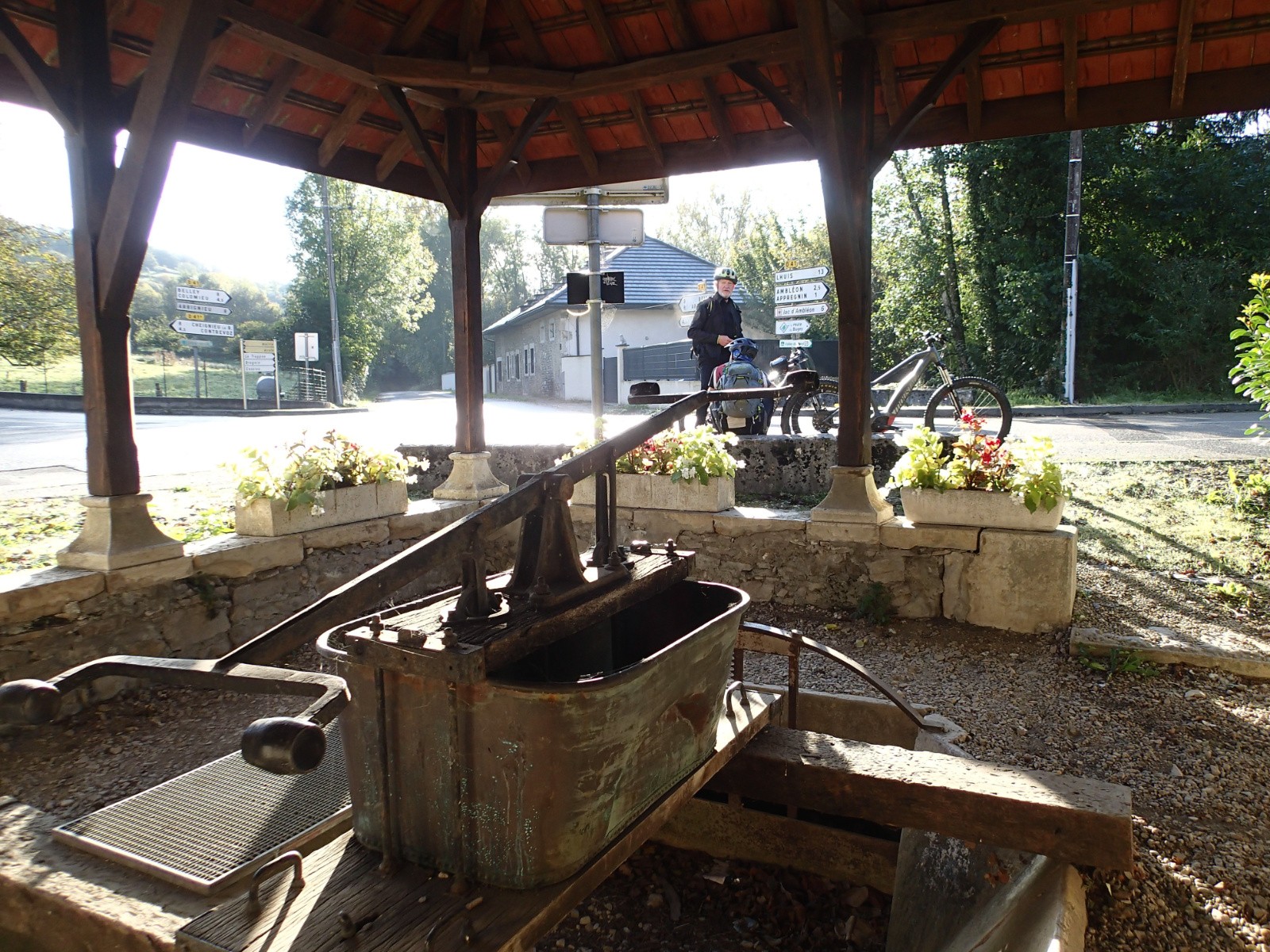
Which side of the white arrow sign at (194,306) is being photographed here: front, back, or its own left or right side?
front

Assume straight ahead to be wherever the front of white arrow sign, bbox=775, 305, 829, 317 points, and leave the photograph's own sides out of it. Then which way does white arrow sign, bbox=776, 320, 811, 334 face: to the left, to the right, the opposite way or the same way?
the same way

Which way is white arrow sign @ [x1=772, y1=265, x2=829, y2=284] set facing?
toward the camera

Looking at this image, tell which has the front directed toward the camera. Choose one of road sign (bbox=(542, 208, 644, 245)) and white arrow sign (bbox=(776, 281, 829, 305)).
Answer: the white arrow sign

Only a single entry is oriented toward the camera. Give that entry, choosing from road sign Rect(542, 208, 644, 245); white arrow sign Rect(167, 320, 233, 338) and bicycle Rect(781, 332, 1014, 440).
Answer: the white arrow sign

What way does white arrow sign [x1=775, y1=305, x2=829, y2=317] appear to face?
toward the camera

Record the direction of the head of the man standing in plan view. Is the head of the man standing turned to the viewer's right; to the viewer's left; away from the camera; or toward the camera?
toward the camera

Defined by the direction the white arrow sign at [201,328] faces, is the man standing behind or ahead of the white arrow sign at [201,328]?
ahead

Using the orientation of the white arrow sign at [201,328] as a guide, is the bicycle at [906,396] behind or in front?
in front

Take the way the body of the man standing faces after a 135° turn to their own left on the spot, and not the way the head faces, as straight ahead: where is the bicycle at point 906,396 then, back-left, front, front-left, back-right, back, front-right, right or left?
right

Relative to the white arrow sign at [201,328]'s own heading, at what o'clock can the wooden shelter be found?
The wooden shelter is roughly at 12 o'clock from the white arrow sign.

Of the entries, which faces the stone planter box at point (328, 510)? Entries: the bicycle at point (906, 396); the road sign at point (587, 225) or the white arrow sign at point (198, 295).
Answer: the white arrow sign

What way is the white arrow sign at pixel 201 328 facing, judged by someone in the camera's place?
facing the viewer

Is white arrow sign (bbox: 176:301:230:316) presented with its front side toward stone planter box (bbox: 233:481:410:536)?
yes

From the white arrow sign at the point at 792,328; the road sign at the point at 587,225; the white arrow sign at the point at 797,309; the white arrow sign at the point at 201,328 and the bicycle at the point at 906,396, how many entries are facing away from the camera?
1

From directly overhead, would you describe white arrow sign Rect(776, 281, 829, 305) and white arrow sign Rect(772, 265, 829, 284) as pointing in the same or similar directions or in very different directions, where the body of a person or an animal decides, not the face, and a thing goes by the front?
same or similar directions

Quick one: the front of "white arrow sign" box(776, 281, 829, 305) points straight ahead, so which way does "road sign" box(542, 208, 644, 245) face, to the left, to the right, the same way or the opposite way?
the opposite way

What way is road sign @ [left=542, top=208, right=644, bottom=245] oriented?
away from the camera

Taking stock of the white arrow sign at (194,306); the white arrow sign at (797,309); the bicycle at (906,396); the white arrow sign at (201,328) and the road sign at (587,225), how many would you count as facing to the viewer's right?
1

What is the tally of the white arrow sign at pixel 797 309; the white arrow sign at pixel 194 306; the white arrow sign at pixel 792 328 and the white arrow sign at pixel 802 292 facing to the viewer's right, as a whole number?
0

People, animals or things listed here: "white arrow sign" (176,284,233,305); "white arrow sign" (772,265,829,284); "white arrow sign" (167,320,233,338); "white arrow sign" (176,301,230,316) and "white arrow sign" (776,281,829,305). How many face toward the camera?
5

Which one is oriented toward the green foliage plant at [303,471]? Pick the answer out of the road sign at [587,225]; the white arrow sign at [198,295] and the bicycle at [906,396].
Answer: the white arrow sign

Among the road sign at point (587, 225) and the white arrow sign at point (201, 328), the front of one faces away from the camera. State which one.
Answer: the road sign

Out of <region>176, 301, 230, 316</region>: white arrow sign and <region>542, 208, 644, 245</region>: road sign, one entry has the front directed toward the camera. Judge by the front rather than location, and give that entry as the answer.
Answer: the white arrow sign
